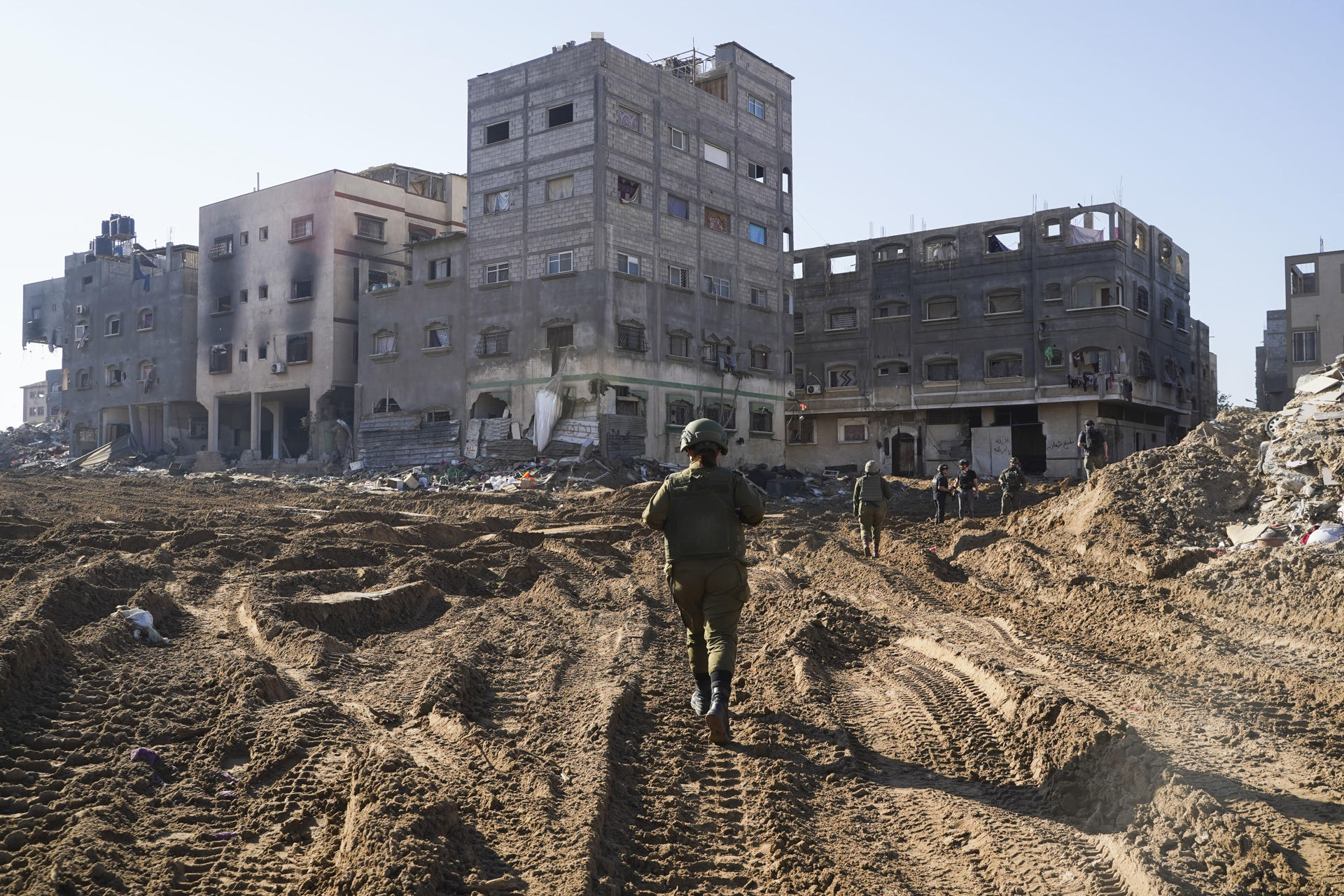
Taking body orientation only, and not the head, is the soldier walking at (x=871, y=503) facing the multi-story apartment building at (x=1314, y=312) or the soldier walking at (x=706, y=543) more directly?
the multi-story apartment building

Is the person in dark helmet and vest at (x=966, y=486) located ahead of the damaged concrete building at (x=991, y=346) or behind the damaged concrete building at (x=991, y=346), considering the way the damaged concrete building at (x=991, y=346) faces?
ahead

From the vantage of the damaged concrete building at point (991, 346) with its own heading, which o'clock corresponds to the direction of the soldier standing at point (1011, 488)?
The soldier standing is roughly at 12 o'clock from the damaged concrete building.

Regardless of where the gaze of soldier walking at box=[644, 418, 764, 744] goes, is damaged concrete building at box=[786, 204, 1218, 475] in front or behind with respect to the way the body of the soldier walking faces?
in front

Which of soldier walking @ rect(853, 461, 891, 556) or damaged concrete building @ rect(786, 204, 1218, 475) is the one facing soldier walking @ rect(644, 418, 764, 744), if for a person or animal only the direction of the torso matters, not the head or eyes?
the damaged concrete building

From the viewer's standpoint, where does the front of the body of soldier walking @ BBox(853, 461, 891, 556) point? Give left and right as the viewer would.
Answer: facing away from the viewer

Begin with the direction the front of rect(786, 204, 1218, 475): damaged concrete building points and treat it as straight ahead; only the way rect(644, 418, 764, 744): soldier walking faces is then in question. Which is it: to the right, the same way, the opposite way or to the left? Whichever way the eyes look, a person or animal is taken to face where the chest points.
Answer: the opposite way

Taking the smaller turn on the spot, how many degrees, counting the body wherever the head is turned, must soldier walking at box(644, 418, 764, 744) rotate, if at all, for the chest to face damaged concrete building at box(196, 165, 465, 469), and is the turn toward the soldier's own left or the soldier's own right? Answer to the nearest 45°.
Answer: approximately 45° to the soldier's own left

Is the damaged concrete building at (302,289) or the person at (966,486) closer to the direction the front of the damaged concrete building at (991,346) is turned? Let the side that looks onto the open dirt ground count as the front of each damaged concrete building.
the person

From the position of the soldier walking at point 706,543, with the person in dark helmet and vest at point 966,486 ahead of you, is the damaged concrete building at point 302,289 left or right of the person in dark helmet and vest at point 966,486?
left

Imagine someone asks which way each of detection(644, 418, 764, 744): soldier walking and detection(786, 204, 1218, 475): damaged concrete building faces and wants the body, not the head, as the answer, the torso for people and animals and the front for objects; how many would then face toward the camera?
1

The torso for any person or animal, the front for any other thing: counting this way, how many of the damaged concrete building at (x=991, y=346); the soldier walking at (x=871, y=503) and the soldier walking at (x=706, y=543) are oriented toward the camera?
1

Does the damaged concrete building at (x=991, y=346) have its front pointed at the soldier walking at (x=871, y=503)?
yes

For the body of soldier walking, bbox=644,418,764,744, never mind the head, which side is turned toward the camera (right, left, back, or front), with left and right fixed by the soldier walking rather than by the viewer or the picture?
back

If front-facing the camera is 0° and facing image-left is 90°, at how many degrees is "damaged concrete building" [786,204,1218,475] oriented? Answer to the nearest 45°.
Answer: approximately 0°
